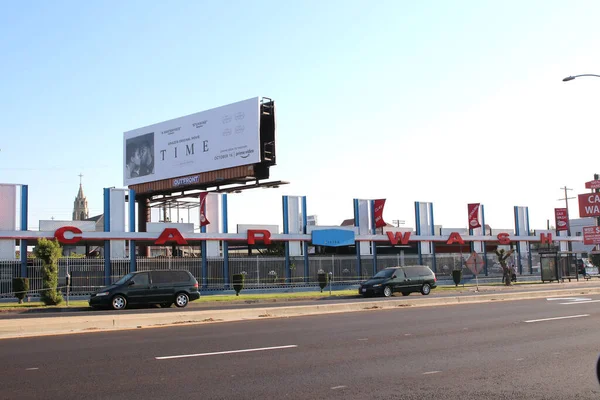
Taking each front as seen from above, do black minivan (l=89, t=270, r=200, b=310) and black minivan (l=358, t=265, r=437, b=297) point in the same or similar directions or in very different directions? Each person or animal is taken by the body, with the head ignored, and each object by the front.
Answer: same or similar directions

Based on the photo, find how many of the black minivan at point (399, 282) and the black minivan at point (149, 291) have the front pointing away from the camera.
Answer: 0

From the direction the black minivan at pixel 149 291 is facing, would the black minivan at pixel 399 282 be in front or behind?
behind

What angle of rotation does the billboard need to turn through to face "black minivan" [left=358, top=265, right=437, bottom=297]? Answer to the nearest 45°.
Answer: approximately 90° to its left

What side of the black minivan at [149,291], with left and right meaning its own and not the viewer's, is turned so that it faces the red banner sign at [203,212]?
right

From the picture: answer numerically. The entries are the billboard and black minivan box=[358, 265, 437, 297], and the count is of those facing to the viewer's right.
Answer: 0

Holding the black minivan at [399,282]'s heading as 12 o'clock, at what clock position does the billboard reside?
The billboard is roughly at 3 o'clock from the black minivan.

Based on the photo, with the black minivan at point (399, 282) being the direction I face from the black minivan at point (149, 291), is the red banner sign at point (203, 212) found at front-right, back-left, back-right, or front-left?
front-left

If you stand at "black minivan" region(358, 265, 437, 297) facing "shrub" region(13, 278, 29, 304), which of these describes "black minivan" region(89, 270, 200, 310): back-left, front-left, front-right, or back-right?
front-left

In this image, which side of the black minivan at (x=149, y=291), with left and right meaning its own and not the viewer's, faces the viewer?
left

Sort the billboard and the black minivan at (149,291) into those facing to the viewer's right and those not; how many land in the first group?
0

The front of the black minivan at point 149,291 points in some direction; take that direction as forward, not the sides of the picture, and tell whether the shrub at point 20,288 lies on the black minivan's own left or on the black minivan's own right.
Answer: on the black minivan's own right

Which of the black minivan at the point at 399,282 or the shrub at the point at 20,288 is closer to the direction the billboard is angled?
the shrub

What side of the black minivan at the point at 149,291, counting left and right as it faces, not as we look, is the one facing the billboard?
right

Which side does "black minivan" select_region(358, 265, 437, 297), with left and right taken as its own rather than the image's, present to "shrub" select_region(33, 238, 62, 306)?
front

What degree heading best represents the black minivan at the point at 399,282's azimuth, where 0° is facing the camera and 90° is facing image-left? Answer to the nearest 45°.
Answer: approximately 45°
